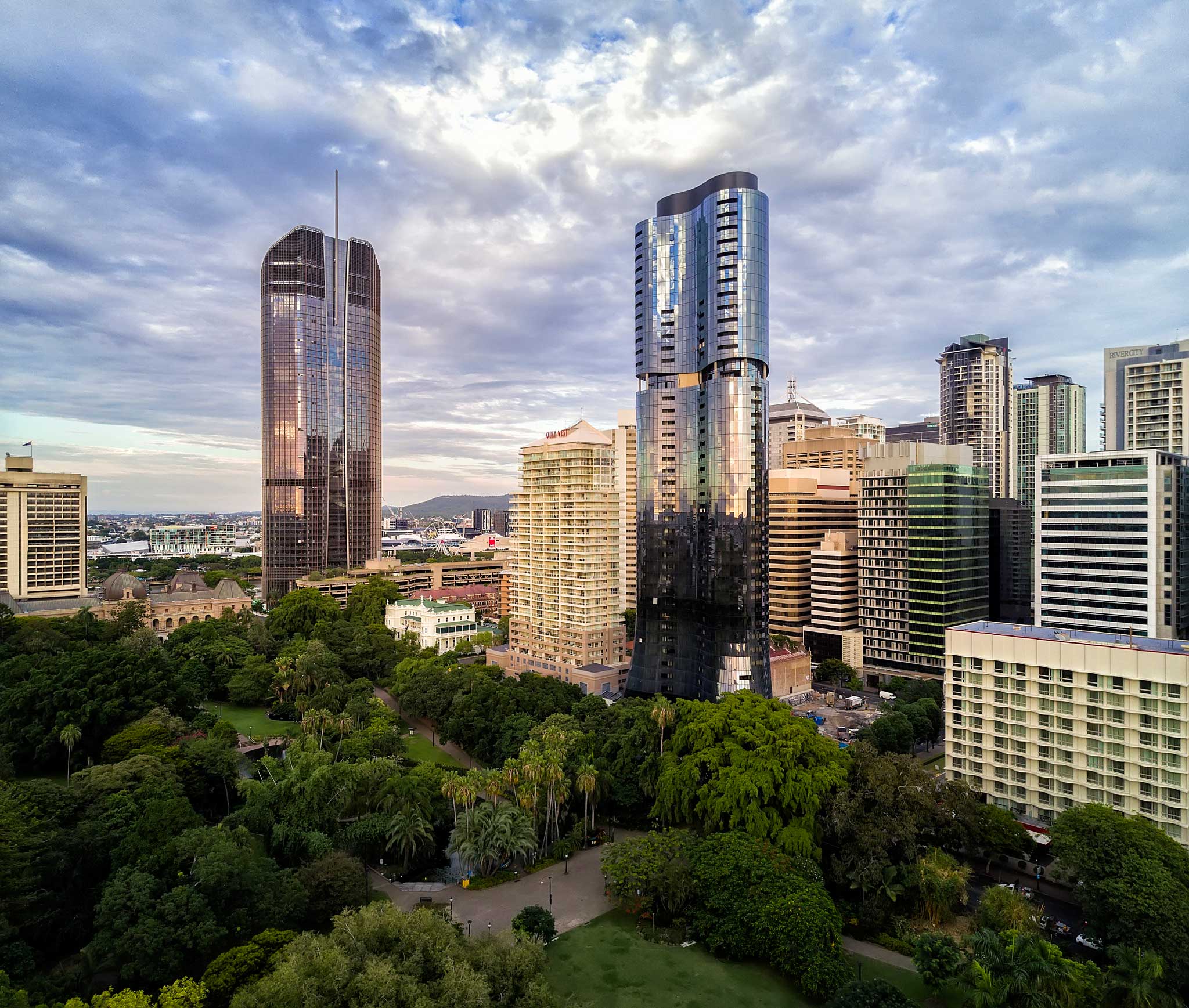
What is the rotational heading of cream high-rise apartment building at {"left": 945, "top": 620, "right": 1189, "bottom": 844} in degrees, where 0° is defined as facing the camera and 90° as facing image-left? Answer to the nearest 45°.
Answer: approximately 45°

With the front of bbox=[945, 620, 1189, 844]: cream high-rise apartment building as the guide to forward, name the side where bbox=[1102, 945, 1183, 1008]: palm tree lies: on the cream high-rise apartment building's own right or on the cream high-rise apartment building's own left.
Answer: on the cream high-rise apartment building's own left

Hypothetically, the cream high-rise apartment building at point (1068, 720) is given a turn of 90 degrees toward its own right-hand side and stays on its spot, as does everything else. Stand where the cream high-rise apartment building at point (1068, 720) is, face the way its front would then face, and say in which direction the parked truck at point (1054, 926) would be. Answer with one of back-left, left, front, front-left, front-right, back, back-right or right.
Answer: back-left

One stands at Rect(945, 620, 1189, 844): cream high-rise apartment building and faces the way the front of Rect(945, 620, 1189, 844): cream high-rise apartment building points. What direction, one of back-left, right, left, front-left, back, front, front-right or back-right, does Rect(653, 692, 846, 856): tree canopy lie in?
front

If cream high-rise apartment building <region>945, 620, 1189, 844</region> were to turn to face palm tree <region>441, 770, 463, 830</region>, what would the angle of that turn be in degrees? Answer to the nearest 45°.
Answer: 0° — it already faces it

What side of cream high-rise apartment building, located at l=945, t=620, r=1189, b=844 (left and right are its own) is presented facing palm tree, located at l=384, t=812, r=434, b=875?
front

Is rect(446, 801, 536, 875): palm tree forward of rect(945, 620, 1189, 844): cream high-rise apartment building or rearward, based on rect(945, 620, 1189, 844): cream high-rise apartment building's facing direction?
forward

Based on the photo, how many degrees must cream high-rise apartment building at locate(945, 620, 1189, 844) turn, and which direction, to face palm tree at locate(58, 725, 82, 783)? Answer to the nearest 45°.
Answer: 0° — it already faces it
